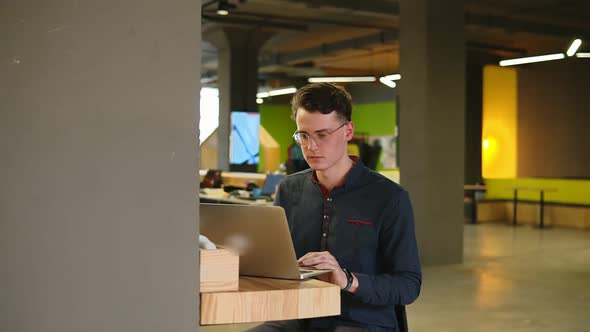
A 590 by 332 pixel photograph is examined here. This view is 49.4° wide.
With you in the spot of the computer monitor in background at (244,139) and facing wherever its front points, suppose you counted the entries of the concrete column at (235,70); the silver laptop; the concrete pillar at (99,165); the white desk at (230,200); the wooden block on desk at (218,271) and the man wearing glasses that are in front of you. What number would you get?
5

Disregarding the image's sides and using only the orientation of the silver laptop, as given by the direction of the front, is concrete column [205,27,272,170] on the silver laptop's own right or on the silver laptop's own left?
on the silver laptop's own left

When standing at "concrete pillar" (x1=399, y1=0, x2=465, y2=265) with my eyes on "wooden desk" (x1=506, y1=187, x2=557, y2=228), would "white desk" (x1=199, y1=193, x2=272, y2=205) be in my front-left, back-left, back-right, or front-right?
back-left

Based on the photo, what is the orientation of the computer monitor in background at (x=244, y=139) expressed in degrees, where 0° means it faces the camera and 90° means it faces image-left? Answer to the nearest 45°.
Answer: approximately 0°

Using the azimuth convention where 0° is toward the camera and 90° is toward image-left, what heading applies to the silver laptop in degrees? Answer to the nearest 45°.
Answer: approximately 225°

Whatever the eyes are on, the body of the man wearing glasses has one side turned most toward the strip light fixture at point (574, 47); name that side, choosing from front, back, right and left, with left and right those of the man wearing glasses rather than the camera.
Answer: back

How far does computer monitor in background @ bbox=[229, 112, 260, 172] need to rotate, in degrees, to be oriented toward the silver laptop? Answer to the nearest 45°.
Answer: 0° — it already faces it

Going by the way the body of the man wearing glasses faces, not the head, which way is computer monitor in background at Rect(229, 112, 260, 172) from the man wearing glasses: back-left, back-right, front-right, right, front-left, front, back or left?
back-right

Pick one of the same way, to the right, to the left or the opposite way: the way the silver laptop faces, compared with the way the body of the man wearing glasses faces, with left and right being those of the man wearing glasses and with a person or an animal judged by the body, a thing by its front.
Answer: the opposite way

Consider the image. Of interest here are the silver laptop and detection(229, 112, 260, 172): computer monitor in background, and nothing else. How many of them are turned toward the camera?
1
